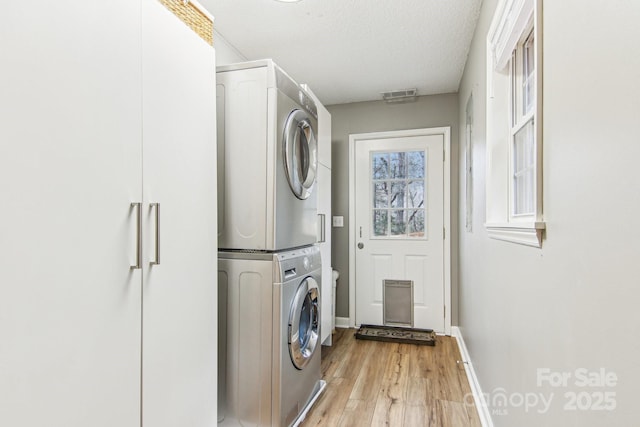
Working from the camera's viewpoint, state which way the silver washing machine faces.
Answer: facing the viewer and to the right of the viewer

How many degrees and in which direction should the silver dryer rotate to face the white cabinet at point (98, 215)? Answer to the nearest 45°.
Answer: approximately 90° to its right

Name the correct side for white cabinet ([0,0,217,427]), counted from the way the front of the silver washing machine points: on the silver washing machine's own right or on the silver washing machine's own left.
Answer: on the silver washing machine's own right

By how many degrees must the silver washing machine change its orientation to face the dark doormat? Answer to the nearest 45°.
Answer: approximately 90° to its left
